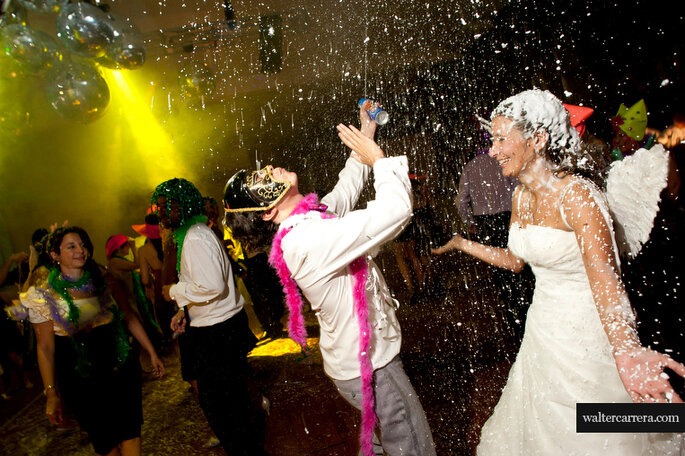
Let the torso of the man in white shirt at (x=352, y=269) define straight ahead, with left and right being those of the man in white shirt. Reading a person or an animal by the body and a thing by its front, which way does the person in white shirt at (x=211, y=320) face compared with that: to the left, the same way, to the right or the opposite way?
the opposite way

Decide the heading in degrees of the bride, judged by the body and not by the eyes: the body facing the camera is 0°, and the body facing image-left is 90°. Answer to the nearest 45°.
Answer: approximately 45°

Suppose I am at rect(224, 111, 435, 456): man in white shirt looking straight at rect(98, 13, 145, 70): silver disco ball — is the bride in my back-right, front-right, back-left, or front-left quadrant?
back-right

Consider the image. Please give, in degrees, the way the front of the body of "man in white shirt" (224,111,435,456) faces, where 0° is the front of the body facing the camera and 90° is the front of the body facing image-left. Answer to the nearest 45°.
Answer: approximately 270°

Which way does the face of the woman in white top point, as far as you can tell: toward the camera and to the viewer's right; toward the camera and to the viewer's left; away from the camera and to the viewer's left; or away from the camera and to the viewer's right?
toward the camera and to the viewer's right

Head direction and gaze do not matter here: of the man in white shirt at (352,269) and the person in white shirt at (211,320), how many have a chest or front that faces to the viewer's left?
1
